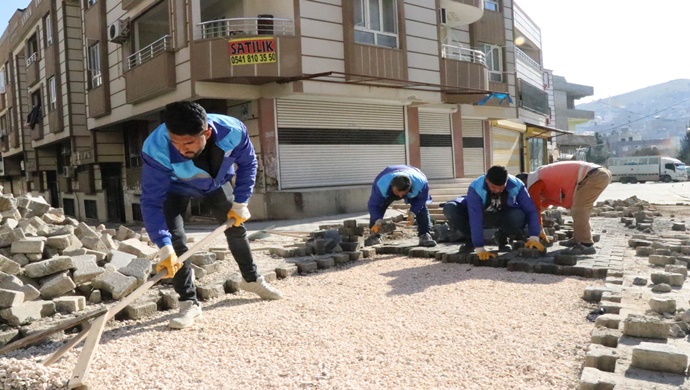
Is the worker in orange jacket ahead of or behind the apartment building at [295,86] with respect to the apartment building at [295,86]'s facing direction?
ahead

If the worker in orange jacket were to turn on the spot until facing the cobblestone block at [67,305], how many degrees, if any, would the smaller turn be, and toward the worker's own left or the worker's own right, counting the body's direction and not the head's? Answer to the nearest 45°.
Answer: approximately 45° to the worker's own left

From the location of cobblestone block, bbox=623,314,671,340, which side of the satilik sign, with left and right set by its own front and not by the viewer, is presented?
front

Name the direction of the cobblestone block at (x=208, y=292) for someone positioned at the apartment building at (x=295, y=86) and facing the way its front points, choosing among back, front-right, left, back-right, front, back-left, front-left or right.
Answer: front-right

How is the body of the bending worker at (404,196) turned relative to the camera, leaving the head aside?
toward the camera

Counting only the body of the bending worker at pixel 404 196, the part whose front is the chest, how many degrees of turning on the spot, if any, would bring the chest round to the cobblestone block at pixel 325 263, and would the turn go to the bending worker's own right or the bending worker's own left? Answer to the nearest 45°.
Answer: approximately 45° to the bending worker's own right

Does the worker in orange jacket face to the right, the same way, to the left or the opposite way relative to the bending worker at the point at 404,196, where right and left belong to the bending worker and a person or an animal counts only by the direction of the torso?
to the right

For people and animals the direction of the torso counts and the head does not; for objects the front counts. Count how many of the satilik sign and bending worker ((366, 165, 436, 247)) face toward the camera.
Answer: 2
